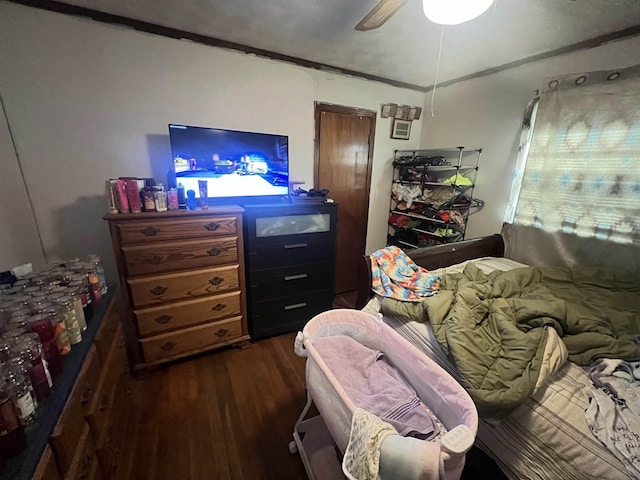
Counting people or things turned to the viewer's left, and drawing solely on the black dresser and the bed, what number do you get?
0

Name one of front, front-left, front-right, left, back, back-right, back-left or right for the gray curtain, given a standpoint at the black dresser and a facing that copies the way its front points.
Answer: front-left

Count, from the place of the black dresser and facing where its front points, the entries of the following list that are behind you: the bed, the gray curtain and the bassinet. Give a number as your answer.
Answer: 0

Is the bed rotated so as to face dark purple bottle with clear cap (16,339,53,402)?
no

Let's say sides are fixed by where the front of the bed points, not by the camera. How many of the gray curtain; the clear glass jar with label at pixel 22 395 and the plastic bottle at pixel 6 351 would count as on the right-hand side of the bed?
2

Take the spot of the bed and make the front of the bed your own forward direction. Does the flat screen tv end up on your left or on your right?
on your right

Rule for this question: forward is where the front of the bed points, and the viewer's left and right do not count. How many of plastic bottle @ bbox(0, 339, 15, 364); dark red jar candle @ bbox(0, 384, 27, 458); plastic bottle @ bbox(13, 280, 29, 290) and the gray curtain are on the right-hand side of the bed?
3

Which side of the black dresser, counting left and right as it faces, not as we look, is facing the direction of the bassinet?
front

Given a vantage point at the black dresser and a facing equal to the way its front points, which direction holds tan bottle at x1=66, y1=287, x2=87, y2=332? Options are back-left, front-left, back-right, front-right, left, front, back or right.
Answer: right

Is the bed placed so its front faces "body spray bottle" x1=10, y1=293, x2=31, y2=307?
no

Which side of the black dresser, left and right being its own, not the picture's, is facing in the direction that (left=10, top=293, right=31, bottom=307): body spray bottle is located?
right

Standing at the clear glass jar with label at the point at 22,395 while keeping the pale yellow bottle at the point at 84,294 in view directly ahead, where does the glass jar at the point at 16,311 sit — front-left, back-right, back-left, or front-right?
front-left

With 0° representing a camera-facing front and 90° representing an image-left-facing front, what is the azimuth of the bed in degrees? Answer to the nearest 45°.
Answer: approximately 315°

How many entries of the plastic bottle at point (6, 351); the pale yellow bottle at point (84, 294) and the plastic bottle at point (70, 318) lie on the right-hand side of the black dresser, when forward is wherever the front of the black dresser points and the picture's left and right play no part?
3

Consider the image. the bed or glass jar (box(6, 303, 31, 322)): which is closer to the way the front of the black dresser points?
the bed

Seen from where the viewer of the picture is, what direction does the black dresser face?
facing the viewer and to the right of the viewer

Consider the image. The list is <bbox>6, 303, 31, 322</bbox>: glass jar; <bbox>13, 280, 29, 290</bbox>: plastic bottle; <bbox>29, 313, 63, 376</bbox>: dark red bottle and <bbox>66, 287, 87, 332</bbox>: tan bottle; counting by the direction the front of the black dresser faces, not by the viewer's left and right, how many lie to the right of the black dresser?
4

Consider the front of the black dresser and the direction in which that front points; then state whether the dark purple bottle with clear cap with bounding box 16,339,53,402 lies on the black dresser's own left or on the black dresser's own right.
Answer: on the black dresser's own right

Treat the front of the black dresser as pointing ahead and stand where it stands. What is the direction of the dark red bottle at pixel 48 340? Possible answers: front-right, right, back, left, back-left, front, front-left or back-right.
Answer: right
